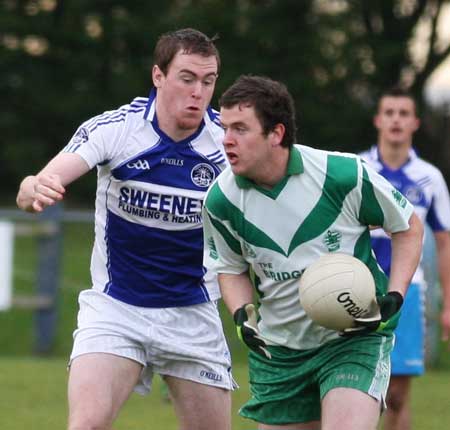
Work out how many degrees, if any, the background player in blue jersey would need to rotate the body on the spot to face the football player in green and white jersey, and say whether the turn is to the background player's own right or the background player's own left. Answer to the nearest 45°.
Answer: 0° — they already face them

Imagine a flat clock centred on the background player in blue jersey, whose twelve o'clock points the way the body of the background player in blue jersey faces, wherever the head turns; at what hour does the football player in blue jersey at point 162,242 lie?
The football player in blue jersey is roughly at 1 o'clock from the background player in blue jersey.

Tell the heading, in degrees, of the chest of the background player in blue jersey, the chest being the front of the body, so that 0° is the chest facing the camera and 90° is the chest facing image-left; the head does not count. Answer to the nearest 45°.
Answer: approximately 0°
